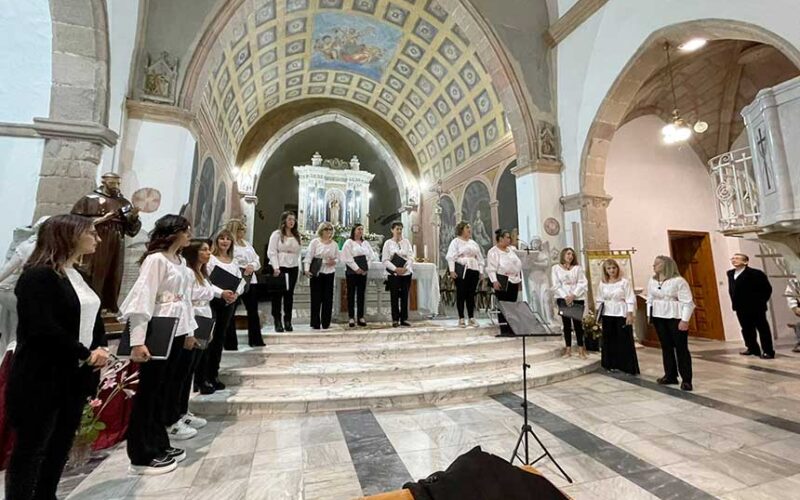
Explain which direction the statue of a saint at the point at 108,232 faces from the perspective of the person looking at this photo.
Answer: facing the viewer and to the right of the viewer

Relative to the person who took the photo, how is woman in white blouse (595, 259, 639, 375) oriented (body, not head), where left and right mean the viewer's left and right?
facing the viewer and to the left of the viewer

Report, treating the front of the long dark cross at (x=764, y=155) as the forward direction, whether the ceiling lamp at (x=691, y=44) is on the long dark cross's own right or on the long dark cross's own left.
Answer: on the long dark cross's own right

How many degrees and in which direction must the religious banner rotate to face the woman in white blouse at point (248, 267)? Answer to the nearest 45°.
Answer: approximately 45° to its right

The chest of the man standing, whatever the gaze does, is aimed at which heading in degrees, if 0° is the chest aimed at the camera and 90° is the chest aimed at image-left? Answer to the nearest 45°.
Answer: approximately 45°

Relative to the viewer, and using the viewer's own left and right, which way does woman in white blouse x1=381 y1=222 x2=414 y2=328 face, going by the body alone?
facing the viewer

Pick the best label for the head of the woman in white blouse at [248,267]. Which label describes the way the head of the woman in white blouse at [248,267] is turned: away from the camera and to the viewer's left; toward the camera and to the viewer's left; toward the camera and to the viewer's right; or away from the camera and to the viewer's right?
toward the camera and to the viewer's right

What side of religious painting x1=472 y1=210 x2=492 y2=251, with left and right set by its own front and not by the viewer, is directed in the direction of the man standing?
left

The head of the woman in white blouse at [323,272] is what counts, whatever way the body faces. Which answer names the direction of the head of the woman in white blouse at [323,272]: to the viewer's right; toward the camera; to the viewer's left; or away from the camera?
toward the camera

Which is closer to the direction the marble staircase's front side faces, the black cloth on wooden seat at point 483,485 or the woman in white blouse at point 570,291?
the black cloth on wooden seat

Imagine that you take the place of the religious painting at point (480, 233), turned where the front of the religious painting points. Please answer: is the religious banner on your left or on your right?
on your left

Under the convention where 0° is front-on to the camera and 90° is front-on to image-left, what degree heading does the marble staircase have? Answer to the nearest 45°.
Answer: approximately 0°

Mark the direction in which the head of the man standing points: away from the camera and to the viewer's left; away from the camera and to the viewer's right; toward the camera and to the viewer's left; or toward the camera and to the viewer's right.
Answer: toward the camera and to the viewer's left

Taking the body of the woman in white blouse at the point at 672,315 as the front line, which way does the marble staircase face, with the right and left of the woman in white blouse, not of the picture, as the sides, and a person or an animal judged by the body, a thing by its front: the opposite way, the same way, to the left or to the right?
to the left

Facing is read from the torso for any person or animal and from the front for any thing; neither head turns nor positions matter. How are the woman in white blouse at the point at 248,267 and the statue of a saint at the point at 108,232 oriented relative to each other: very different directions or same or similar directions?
same or similar directions

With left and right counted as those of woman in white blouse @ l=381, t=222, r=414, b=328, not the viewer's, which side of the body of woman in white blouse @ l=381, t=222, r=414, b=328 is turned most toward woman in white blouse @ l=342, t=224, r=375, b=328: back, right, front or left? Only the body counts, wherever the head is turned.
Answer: right

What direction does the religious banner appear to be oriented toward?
toward the camera

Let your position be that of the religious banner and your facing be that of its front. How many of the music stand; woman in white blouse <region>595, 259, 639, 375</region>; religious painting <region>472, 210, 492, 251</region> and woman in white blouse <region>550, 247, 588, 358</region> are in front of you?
3
